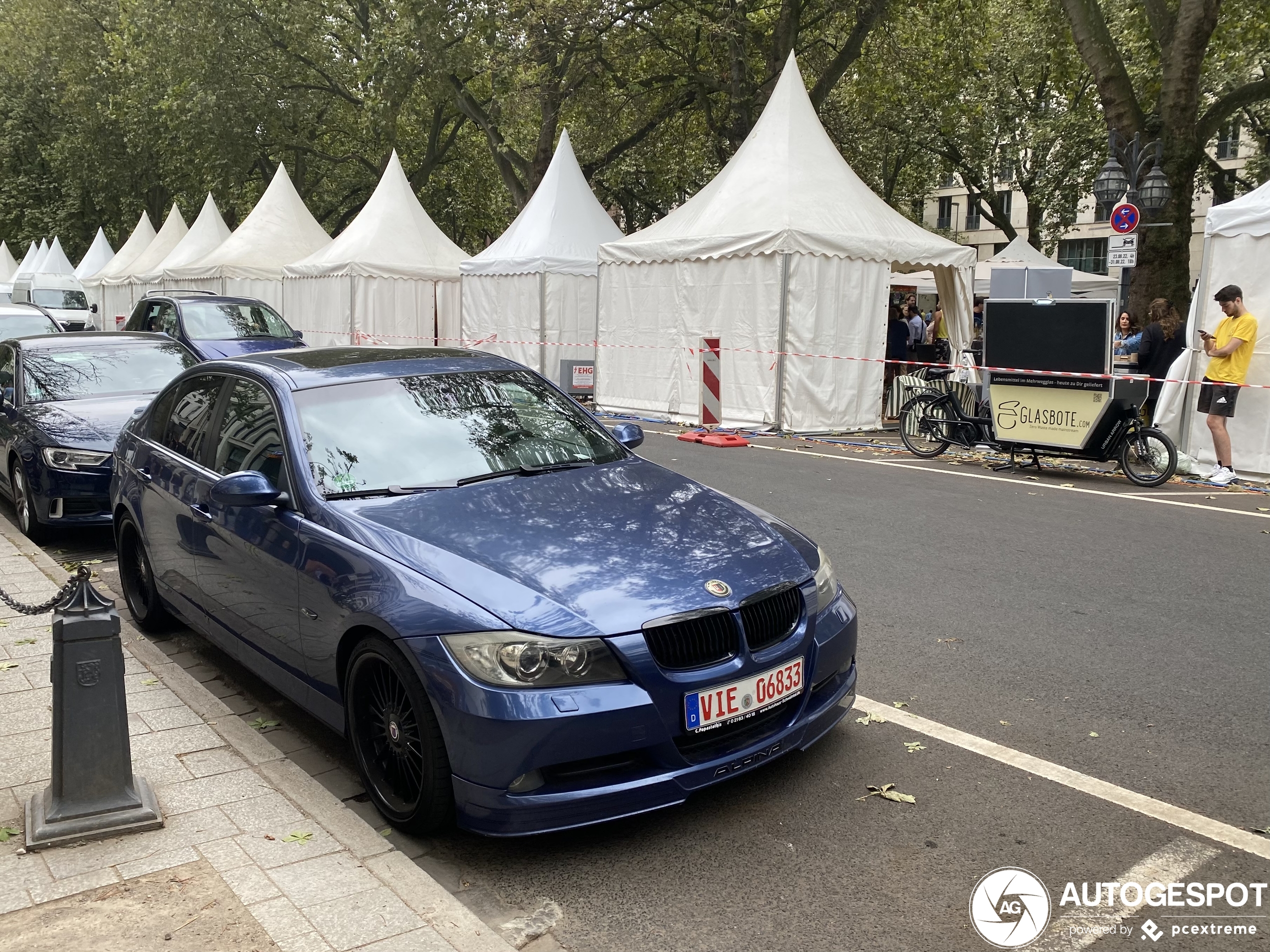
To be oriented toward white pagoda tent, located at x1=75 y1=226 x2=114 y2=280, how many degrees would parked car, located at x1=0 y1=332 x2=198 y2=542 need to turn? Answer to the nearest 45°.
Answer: approximately 135° to its left

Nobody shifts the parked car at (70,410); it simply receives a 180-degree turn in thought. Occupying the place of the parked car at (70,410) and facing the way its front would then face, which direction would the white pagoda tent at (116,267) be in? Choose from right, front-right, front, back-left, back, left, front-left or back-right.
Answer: front-right

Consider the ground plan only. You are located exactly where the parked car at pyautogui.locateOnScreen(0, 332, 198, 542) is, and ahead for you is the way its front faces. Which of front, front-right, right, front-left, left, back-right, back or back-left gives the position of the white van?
back-left

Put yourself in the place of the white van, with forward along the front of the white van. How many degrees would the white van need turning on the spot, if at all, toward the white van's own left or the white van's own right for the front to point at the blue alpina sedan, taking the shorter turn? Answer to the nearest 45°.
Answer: approximately 45° to the white van's own right

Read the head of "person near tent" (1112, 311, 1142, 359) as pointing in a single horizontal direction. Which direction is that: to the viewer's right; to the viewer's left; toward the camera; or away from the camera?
toward the camera

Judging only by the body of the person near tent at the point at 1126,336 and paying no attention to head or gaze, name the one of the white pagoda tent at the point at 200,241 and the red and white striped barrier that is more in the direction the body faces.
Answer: the red and white striped barrier

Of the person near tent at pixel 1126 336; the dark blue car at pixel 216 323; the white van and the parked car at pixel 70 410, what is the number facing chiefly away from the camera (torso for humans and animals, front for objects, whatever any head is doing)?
0

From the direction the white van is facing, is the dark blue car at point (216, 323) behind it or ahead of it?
ahead

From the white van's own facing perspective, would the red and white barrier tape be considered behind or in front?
in front

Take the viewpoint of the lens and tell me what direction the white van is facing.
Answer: facing the viewer and to the right of the viewer

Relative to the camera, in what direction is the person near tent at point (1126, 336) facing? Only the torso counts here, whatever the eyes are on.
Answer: toward the camera

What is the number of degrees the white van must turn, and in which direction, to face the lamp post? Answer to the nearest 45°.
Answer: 0° — it already faces it

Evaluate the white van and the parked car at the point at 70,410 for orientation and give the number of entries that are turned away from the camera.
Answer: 0

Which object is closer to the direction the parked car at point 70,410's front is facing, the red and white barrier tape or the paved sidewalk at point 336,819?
the paved sidewalk

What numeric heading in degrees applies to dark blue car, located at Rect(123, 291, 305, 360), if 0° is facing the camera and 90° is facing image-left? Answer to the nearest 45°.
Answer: approximately 315°
